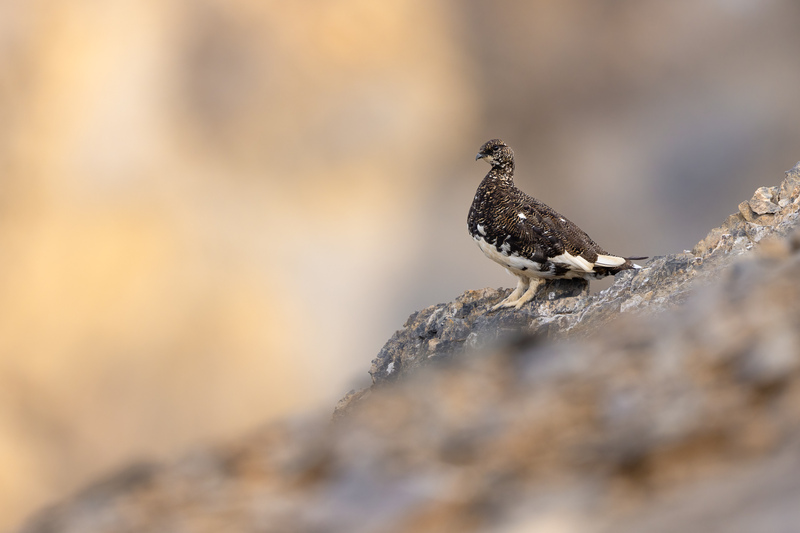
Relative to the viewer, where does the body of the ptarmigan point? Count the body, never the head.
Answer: to the viewer's left

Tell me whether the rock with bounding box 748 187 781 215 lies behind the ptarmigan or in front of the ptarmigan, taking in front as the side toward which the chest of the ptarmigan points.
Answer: behind
